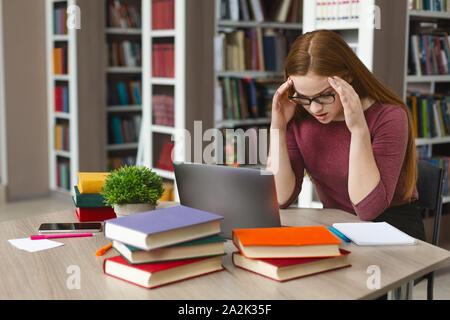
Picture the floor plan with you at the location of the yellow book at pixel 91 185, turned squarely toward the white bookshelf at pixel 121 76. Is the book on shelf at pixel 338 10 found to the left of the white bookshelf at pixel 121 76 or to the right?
right

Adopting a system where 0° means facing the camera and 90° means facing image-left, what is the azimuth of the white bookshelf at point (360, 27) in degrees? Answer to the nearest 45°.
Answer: approximately 0°

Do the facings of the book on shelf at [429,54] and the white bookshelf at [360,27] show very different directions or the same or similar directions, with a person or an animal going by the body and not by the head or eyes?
same or similar directions

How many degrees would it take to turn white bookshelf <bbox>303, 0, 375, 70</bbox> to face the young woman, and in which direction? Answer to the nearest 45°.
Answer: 0° — it already faces them

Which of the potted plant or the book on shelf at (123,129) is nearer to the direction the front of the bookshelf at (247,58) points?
the potted plant

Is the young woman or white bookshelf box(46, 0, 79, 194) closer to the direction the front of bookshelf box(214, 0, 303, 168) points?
the young woman

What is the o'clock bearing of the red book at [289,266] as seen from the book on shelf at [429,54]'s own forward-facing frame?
The red book is roughly at 12 o'clock from the book on shelf.

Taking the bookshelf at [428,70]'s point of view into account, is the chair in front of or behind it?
in front

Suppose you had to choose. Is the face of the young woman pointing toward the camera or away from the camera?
toward the camera

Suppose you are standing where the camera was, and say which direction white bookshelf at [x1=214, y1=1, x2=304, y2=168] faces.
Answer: facing the viewer

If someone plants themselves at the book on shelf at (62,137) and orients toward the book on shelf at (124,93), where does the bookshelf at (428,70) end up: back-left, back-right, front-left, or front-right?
front-right

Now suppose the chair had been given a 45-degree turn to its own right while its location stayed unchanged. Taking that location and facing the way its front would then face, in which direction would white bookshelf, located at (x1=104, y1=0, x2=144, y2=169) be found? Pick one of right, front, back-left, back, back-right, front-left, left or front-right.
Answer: front-right

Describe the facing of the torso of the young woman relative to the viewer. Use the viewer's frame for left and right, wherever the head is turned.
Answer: facing the viewer and to the left of the viewer

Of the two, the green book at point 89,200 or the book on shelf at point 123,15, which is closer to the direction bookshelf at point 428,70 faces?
the green book

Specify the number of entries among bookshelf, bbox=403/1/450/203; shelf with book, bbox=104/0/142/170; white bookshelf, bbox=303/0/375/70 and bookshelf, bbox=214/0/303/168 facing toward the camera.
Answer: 4

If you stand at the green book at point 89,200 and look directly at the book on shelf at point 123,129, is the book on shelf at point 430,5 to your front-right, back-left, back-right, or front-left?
front-right

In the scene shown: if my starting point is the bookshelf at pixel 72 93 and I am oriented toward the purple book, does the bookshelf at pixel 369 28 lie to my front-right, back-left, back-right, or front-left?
front-left

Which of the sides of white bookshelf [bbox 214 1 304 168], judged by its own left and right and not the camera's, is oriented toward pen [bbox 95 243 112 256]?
front
